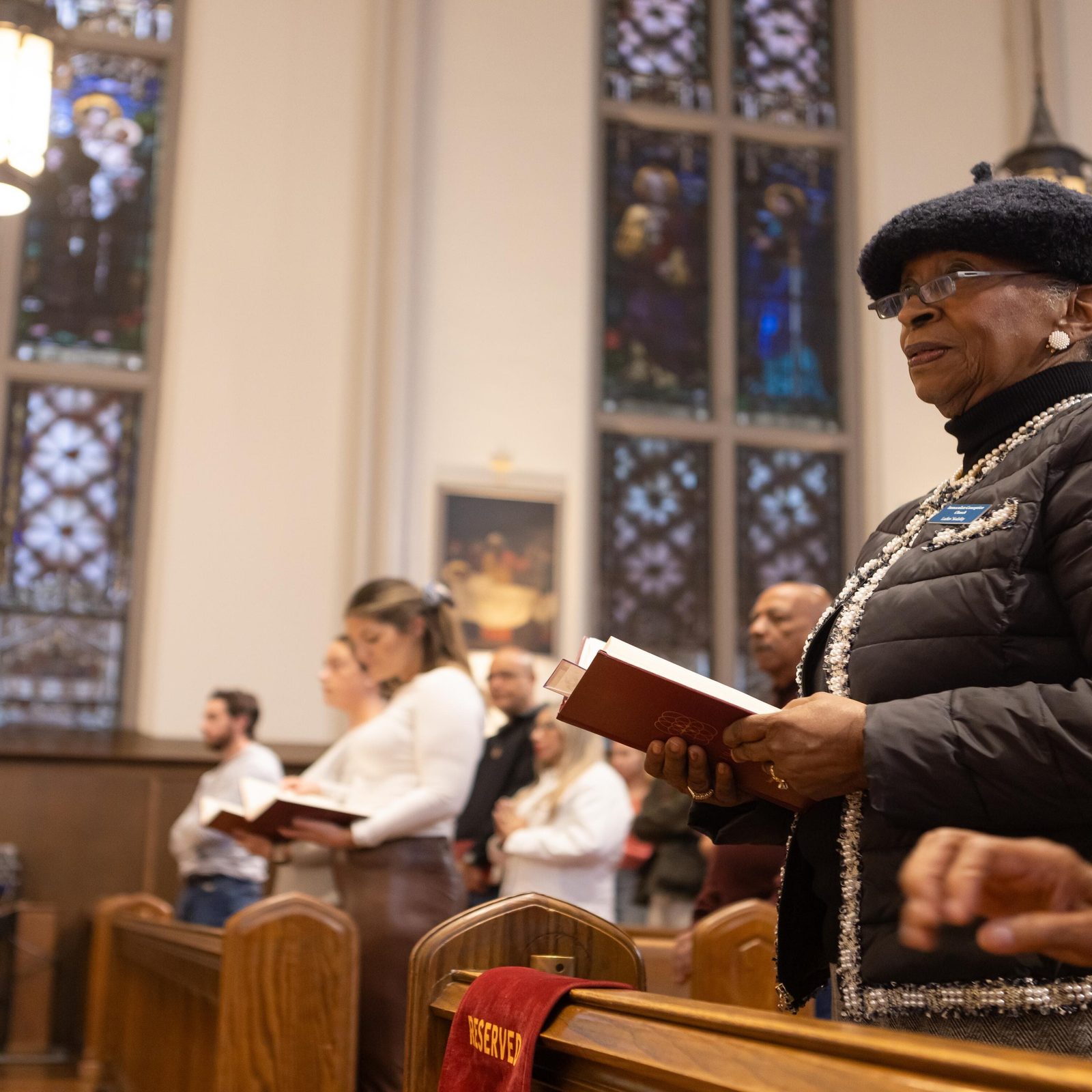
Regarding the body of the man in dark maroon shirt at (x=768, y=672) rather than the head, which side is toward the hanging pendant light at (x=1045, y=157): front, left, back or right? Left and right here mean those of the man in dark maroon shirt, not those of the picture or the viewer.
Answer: back

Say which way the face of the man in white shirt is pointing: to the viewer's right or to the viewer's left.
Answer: to the viewer's left

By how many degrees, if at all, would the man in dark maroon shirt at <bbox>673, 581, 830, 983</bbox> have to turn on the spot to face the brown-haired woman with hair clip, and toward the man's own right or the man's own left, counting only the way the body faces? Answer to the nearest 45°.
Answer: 0° — they already face them

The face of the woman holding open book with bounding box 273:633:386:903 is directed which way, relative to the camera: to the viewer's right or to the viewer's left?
to the viewer's left

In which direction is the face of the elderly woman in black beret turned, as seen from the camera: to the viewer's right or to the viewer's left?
to the viewer's left

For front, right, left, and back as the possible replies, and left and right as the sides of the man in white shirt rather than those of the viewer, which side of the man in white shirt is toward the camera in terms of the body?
left

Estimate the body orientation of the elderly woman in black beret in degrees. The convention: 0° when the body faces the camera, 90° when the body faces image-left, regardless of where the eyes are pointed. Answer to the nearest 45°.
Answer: approximately 45°

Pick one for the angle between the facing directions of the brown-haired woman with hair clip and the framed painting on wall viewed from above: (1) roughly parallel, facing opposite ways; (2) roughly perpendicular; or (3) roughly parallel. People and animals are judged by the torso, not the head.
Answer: roughly perpendicular

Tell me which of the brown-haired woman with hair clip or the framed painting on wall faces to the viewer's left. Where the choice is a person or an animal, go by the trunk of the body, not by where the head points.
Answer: the brown-haired woman with hair clip

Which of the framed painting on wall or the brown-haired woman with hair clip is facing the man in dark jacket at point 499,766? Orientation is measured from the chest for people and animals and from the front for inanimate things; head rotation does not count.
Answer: the framed painting on wall

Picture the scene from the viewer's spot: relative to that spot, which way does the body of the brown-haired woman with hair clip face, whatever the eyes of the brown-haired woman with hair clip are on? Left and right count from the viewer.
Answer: facing to the left of the viewer
